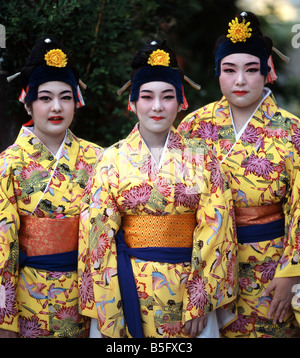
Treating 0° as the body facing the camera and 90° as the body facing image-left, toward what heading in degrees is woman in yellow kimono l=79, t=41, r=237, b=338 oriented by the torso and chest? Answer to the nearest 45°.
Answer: approximately 0°

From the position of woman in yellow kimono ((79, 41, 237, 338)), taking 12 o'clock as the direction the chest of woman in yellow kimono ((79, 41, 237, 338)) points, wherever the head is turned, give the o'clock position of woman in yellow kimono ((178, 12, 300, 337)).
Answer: woman in yellow kimono ((178, 12, 300, 337)) is roughly at 8 o'clock from woman in yellow kimono ((79, 41, 237, 338)).

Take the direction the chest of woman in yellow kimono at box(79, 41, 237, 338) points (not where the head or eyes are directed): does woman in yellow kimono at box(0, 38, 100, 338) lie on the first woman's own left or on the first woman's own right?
on the first woman's own right
